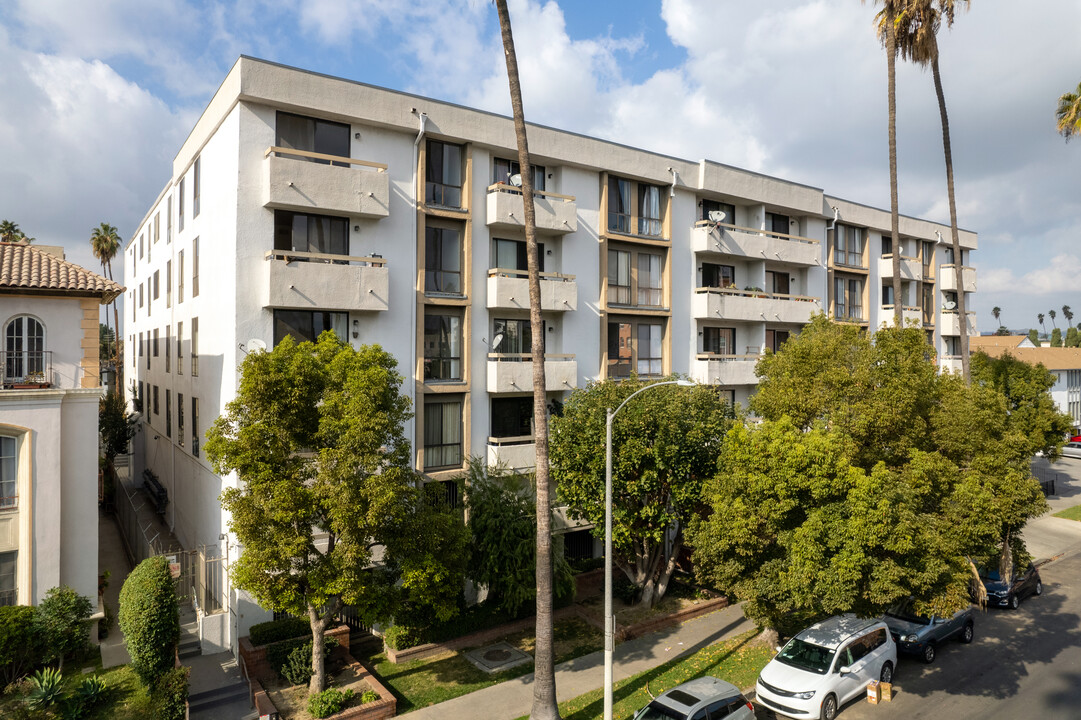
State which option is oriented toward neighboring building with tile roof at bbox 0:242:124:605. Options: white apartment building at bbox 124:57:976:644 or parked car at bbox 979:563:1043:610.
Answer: the parked car

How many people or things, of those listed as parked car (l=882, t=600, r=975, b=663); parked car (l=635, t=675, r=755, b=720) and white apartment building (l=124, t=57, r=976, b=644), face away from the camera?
0

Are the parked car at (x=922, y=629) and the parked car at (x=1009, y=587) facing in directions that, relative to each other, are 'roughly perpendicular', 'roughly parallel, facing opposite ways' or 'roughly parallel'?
roughly parallel

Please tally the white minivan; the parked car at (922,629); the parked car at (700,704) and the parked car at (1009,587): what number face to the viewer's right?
0

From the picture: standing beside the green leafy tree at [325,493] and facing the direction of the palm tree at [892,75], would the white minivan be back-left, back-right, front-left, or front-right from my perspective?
front-right

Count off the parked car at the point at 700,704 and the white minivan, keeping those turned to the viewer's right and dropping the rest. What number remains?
0

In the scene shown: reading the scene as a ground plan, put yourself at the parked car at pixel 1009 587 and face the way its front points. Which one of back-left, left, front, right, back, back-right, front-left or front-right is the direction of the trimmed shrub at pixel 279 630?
front

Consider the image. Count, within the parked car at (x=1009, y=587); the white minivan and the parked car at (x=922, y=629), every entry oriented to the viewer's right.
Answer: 0

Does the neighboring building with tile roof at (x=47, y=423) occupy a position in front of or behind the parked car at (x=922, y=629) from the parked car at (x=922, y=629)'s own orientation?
in front

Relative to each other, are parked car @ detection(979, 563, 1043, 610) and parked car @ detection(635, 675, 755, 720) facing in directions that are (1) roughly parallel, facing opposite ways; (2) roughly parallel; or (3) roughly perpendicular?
roughly parallel

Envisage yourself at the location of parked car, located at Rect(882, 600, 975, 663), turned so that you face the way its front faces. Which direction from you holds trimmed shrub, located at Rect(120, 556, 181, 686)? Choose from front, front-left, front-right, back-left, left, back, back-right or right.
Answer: front

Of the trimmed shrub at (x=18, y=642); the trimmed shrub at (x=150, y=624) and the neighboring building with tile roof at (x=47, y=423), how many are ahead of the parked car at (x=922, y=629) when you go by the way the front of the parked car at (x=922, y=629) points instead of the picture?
3

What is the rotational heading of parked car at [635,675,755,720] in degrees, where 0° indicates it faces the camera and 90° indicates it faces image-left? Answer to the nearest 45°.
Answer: approximately 45°

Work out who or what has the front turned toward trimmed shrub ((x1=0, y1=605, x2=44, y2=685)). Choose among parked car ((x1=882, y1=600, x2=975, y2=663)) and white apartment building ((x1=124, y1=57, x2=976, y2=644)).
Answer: the parked car

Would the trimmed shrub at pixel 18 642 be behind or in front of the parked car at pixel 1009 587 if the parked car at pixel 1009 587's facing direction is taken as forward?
in front

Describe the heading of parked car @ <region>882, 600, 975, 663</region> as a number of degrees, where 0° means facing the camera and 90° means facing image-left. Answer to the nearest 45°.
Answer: approximately 45°

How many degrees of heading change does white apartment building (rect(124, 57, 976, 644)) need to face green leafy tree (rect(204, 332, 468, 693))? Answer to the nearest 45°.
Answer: approximately 45° to its right

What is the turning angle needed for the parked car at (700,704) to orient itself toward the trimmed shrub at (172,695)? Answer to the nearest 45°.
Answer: approximately 45° to its right

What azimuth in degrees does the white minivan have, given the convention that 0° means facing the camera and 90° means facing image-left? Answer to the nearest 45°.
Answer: approximately 45°
